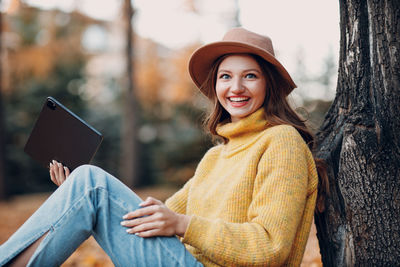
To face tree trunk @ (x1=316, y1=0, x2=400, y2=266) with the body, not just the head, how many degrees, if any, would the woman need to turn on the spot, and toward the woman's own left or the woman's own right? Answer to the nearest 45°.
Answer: approximately 135° to the woman's own left

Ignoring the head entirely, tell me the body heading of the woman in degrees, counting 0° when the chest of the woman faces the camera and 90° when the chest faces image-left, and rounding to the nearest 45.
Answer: approximately 45°

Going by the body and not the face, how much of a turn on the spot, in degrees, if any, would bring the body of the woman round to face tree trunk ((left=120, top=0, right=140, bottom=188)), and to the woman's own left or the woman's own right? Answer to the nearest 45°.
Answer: approximately 135° to the woman's own right
